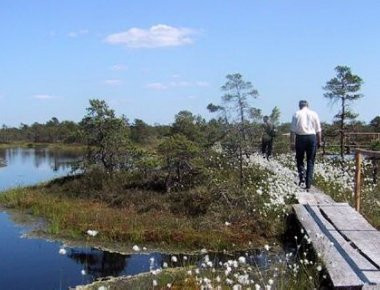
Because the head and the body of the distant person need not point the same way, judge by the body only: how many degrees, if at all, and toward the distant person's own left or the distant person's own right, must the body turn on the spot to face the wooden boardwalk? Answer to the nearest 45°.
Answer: approximately 180°

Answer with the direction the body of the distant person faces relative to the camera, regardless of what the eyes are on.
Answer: away from the camera

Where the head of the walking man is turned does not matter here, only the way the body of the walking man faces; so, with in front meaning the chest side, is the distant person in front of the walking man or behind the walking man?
in front

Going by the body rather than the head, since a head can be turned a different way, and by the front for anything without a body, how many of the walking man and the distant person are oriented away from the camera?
2

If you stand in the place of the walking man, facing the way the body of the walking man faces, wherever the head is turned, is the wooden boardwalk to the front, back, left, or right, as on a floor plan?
back

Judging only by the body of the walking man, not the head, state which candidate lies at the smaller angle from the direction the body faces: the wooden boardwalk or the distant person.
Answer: the distant person

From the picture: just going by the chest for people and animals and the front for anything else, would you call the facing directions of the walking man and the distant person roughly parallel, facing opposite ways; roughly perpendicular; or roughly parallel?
roughly parallel

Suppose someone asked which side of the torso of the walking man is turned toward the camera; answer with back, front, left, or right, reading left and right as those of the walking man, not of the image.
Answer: back
